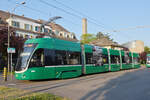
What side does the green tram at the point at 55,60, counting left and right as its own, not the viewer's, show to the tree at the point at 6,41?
right

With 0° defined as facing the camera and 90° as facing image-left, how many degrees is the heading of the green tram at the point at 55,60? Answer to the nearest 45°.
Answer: approximately 45°
